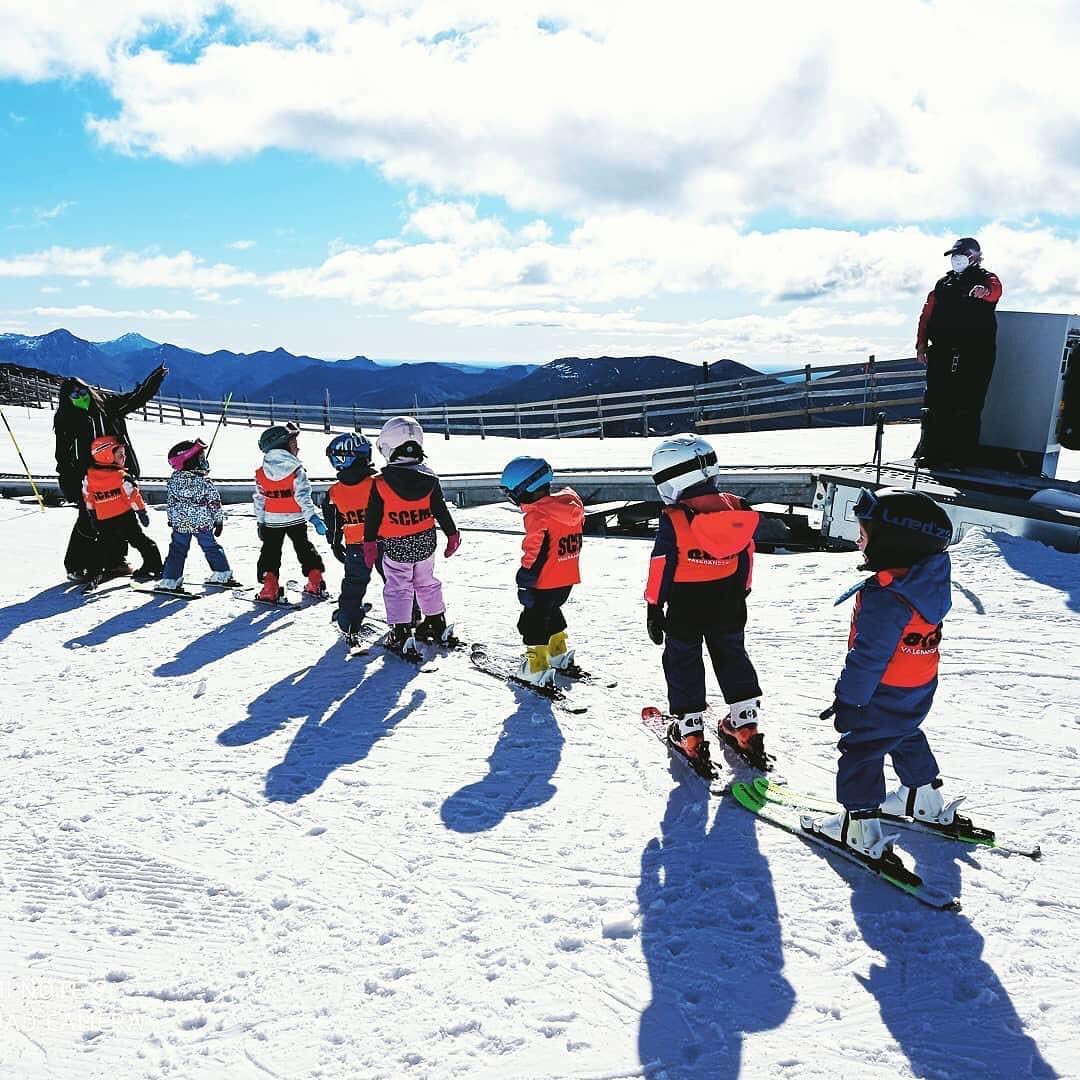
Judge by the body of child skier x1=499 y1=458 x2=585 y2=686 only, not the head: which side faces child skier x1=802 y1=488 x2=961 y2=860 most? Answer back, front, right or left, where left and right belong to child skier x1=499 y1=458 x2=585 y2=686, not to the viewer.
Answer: back

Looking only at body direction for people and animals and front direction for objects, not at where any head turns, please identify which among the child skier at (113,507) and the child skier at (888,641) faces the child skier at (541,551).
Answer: the child skier at (888,641)

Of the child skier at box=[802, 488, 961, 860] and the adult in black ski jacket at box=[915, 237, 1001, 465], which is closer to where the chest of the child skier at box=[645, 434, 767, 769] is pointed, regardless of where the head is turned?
the adult in black ski jacket

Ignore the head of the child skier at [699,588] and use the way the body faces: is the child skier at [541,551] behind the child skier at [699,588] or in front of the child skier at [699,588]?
in front

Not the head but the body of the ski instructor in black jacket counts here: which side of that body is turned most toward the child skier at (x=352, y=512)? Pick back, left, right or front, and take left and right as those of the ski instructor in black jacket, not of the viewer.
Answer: front

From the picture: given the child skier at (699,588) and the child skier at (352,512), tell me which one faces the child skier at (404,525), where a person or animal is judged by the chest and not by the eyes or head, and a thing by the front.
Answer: the child skier at (699,588)

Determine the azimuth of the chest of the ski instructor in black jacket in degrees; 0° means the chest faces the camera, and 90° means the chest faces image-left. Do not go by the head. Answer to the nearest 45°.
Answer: approximately 315°

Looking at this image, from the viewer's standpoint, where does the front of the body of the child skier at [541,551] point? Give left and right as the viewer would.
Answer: facing away from the viewer and to the left of the viewer

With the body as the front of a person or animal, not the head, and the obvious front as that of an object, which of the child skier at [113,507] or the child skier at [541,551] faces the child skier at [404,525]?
the child skier at [541,551]

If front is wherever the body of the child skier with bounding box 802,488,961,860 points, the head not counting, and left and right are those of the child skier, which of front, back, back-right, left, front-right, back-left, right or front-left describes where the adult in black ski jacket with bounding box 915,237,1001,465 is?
front-right

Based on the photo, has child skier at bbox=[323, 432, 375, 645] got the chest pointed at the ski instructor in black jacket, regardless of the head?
yes

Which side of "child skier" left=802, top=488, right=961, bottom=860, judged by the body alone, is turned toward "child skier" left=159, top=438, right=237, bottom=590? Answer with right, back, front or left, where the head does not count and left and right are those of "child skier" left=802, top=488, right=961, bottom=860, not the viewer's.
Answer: front

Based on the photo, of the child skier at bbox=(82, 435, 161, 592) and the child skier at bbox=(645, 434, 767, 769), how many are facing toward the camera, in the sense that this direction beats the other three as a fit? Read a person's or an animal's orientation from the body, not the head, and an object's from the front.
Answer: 0
